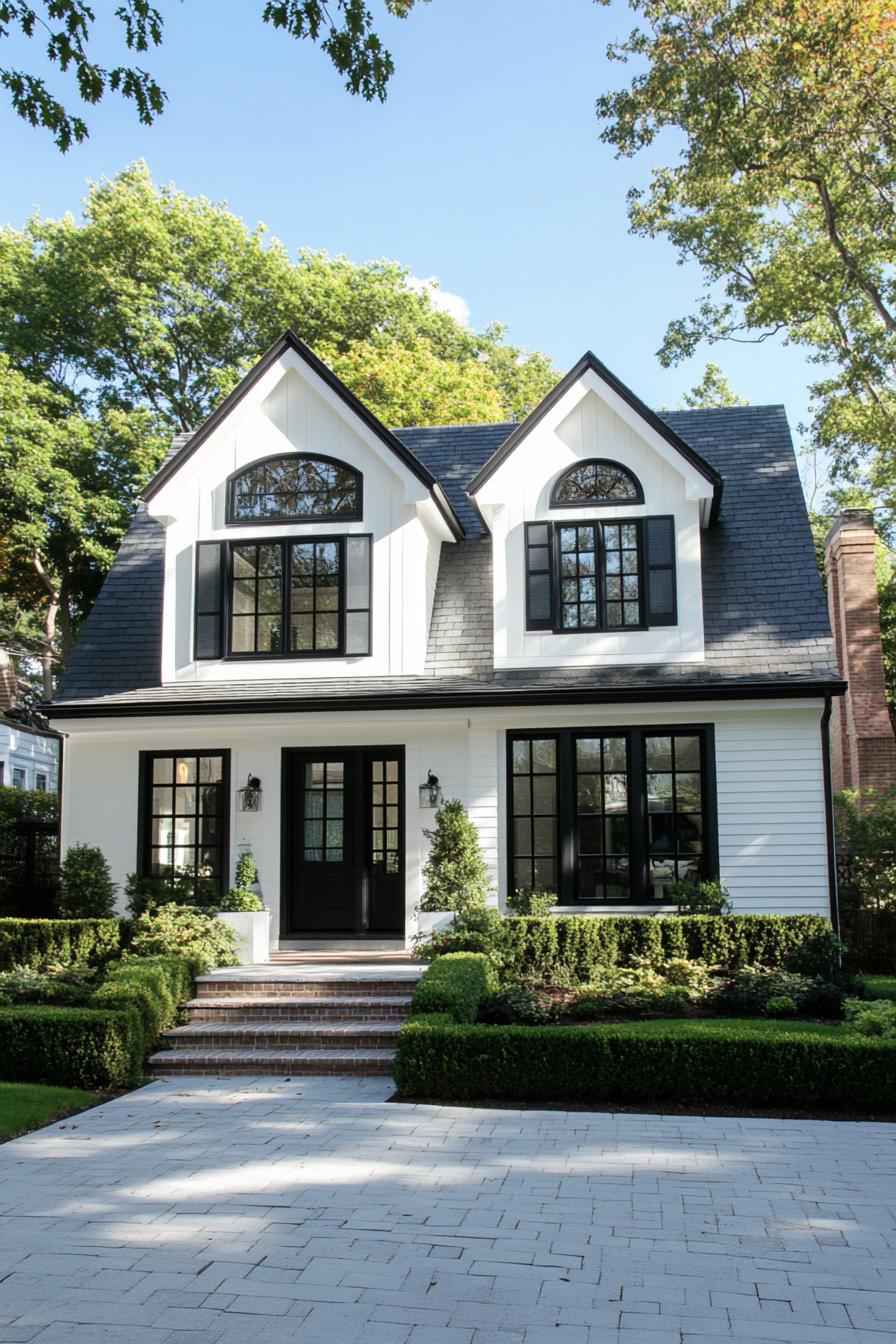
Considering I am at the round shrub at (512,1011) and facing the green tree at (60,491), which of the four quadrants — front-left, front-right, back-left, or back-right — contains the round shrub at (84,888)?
front-left

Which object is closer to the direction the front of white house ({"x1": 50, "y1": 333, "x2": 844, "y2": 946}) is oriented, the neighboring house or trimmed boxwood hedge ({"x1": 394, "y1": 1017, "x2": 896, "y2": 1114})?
the trimmed boxwood hedge

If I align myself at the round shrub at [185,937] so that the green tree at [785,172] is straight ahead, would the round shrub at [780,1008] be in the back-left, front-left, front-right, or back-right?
front-right

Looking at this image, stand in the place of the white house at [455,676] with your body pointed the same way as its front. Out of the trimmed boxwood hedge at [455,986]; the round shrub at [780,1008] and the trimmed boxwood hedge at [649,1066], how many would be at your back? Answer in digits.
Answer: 0

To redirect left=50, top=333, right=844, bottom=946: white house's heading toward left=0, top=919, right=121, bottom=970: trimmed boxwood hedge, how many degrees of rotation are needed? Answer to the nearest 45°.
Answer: approximately 90° to its right

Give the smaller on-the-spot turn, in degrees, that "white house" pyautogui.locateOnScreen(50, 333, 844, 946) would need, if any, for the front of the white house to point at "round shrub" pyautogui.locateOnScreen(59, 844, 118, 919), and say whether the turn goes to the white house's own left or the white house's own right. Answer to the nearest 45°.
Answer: approximately 90° to the white house's own right

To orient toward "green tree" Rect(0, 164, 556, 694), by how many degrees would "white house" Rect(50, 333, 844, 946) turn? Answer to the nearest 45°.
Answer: approximately 135° to its right

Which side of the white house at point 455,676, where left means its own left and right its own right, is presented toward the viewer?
front

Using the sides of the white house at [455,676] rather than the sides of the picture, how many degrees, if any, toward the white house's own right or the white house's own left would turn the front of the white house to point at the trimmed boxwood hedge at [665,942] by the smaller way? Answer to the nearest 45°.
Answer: approximately 45° to the white house's own left

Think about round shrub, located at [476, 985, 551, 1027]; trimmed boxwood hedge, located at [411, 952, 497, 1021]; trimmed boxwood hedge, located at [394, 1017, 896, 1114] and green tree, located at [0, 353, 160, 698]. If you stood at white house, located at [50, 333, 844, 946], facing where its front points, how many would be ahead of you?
3

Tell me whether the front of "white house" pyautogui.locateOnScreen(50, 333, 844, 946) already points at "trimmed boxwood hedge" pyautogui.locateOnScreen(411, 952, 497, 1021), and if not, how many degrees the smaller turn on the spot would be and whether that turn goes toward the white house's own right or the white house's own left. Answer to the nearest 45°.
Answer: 0° — it already faces it

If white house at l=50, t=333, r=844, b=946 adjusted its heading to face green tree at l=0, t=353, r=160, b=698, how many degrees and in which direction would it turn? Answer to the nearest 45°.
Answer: approximately 135° to its right

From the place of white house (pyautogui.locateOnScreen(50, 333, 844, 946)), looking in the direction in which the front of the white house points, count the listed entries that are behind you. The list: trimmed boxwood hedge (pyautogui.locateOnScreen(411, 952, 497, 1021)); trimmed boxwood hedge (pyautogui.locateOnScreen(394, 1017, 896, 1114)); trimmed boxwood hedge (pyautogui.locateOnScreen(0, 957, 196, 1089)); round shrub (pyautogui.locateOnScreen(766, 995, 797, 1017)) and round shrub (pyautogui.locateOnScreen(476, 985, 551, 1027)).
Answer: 0

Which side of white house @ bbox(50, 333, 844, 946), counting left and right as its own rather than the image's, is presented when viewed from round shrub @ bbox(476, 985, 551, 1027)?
front

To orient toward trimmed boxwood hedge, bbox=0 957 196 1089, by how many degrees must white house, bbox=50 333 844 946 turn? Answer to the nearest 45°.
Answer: approximately 45° to its right

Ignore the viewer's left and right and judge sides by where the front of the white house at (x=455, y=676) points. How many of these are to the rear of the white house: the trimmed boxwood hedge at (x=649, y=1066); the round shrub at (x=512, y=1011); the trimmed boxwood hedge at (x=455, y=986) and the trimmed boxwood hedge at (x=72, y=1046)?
0

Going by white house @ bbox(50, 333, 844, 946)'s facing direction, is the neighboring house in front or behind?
behind
